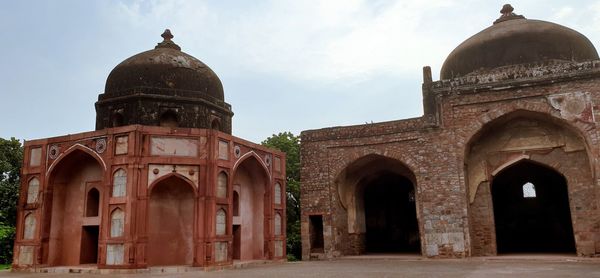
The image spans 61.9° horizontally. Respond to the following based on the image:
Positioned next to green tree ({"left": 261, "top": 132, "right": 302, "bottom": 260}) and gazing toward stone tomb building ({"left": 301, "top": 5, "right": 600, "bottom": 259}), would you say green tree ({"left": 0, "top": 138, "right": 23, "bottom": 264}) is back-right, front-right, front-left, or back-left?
back-right

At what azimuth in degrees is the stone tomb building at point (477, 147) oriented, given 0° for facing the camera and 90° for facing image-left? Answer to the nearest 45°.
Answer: approximately 0°

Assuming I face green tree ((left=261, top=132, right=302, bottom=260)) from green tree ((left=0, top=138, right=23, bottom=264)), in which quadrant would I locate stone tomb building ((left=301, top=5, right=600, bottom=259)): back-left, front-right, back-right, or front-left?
front-right

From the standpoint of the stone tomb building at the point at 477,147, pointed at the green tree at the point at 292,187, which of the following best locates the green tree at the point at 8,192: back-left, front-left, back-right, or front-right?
front-left

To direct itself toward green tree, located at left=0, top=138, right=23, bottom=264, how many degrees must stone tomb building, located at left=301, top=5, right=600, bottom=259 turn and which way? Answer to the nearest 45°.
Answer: approximately 90° to its right

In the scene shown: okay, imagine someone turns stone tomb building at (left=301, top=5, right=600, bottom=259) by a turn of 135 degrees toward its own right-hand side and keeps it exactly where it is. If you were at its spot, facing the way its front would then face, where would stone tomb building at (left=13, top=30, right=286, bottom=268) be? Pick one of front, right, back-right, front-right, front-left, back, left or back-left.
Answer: left

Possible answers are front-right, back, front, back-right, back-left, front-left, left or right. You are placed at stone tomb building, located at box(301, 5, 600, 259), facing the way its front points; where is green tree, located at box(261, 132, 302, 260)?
back-right
